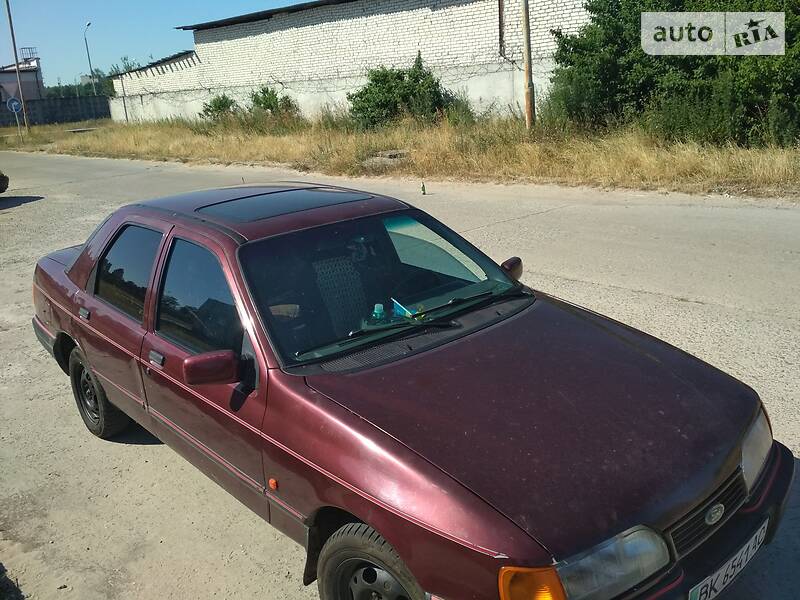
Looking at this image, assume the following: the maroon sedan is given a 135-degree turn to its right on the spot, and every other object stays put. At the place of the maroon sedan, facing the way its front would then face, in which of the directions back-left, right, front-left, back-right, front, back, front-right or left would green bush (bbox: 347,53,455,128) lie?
right

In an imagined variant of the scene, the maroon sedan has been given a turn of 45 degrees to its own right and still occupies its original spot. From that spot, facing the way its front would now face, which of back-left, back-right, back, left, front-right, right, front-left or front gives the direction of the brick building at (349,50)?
back

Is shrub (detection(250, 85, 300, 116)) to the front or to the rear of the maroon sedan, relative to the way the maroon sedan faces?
to the rear

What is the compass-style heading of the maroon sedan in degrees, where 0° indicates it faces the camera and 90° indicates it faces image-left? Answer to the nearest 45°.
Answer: approximately 315°

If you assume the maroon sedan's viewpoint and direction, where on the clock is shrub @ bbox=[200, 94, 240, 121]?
The shrub is roughly at 7 o'clock from the maroon sedan.
